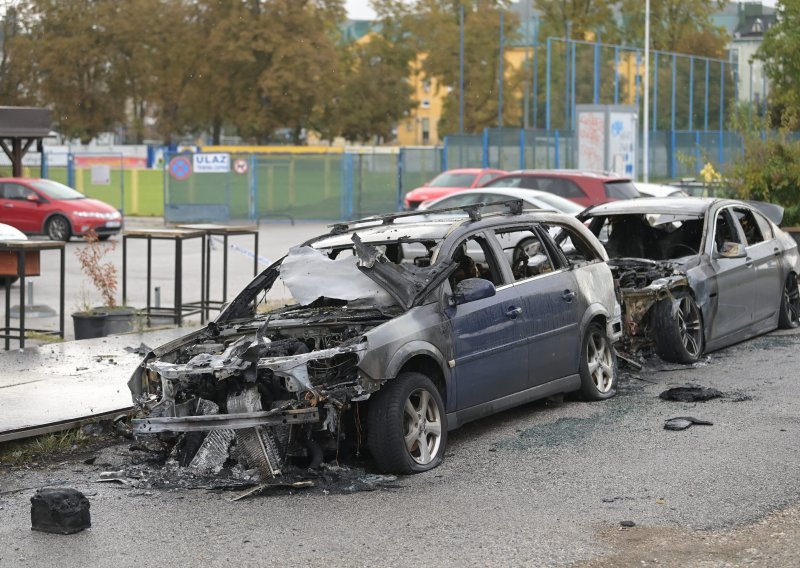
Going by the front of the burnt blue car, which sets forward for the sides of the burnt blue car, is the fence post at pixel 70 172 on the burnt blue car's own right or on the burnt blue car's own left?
on the burnt blue car's own right

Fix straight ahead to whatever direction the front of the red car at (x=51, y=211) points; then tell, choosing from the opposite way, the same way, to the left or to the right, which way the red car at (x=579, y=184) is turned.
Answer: the opposite way

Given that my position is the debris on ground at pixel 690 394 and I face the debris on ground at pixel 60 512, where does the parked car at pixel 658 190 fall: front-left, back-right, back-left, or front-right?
back-right

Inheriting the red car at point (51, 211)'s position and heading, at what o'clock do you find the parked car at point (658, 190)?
The parked car is roughly at 11 o'clock from the red car.

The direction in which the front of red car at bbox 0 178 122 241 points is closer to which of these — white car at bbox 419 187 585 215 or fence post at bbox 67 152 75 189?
the white car

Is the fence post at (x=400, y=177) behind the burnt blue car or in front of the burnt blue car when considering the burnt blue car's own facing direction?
behind

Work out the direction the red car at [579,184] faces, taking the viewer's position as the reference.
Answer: facing away from the viewer and to the left of the viewer

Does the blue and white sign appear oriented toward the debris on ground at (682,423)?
yes

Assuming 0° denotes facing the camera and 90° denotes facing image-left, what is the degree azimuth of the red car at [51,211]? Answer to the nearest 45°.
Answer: approximately 315°

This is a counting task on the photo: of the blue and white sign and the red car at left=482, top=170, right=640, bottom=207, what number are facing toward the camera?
1

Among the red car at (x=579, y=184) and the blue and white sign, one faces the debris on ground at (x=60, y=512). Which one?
the blue and white sign
